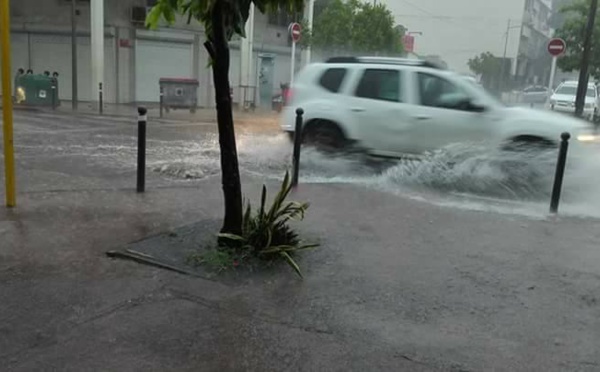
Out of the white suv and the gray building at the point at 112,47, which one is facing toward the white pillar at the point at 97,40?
the gray building

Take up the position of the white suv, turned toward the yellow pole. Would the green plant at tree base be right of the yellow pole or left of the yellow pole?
left

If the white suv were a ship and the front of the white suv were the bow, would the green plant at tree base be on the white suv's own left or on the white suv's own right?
on the white suv's own right

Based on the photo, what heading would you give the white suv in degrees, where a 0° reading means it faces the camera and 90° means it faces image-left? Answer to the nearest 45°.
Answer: approximately 270°

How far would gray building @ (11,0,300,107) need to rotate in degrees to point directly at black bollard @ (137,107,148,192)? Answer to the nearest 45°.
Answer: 0° — it already faces it

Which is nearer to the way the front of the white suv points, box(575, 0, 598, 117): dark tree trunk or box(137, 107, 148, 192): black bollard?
the dark tree trunk

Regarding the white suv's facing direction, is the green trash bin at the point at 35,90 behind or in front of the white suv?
behind

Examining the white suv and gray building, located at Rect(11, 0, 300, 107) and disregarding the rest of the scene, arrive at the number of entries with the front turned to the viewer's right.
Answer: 1

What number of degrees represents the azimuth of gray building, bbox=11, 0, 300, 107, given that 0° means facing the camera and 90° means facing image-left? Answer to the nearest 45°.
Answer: approximately 0°

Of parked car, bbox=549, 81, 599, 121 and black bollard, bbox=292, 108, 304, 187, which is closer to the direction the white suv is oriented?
the parked car

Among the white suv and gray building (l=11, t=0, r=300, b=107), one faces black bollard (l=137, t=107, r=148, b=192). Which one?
the gray building

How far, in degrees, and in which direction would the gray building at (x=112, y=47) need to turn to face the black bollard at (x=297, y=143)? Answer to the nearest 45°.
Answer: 0° — it already faces it

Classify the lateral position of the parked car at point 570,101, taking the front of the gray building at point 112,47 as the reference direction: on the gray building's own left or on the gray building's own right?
on the gray building's own left
